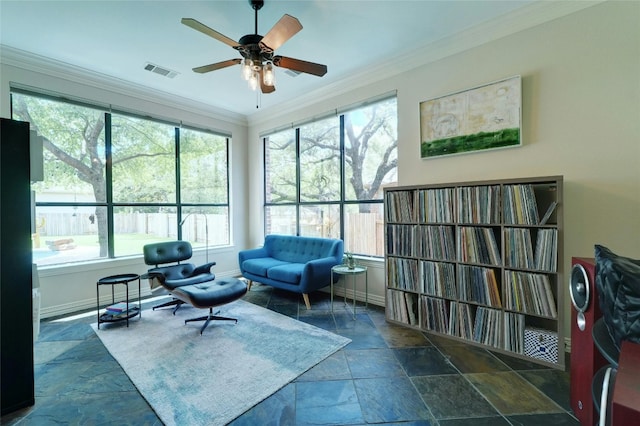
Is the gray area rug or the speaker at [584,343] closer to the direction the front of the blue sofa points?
the gray area rug

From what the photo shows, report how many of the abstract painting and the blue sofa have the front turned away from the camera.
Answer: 0

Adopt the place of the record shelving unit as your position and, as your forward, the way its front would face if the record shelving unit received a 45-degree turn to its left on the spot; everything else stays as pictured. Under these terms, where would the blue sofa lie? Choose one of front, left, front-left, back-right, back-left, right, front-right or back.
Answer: right

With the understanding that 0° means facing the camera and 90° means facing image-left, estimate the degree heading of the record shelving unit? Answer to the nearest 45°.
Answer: approximately 45°

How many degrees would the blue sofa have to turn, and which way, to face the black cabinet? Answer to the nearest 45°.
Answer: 0° — it already faces it

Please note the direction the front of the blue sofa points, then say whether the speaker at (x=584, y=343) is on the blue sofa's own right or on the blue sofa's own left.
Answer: on the blue sofa's own left

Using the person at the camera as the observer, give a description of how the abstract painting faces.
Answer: facing the viewer and to the left of the viewer

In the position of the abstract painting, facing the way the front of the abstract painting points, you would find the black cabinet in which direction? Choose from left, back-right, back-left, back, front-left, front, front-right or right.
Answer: front

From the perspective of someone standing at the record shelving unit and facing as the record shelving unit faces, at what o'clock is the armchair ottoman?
The armchair ottoman is roughly at 1 o'clock from the record shelving unit.

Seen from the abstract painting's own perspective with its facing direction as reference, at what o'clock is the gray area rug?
The gray area rug is roughly at 12 o'clock from the abstract painting.

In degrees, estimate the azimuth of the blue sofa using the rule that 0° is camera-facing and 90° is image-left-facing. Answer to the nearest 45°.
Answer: approximately 45°
